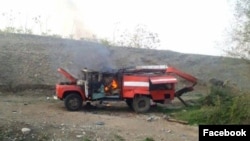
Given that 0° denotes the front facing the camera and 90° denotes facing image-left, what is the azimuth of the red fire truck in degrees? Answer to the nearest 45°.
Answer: approximately 90°

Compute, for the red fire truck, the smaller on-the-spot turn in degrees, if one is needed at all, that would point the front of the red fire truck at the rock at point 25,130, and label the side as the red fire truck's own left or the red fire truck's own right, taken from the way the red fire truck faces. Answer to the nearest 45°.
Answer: approximately 45° to the red fire truck's own left
